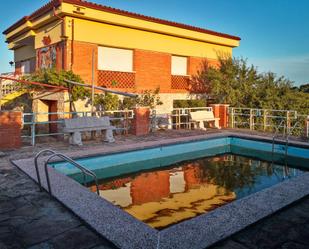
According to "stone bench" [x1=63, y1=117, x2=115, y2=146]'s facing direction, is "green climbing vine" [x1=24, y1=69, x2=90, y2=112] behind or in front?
behind

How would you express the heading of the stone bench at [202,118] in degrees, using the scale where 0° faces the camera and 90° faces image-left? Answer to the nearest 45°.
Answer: approximately 315°

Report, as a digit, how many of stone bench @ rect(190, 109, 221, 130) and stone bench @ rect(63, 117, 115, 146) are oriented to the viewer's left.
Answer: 0

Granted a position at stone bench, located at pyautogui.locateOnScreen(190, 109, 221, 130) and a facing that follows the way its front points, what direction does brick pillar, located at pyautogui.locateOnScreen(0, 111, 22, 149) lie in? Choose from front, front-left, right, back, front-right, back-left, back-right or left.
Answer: right

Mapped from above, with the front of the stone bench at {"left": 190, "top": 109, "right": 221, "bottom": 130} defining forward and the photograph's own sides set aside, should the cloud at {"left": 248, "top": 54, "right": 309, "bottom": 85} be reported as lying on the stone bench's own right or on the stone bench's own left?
on the stone bench's own left

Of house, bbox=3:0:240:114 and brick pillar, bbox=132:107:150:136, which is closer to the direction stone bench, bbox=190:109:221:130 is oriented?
the brick pillar

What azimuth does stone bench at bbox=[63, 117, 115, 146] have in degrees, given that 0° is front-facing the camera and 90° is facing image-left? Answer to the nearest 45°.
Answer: approximately 315°

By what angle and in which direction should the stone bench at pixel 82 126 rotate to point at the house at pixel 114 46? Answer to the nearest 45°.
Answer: approximately 135° to its left

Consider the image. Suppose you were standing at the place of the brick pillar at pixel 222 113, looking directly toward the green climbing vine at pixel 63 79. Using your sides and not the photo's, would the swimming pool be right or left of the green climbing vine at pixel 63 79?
left
